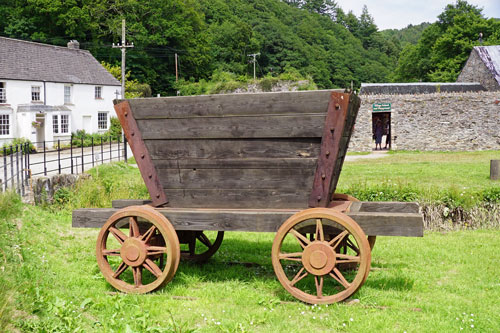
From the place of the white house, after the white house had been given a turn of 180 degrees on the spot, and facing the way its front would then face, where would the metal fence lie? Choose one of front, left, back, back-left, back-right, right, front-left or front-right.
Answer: back-left

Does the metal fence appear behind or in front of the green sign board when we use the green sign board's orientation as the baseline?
in front

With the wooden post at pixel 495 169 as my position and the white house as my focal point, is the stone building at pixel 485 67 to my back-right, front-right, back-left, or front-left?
front-right

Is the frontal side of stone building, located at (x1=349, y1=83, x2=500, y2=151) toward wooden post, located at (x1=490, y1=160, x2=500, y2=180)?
yes

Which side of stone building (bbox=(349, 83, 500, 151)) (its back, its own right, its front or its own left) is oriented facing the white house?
right

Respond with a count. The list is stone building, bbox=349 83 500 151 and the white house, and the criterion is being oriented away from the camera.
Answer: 0

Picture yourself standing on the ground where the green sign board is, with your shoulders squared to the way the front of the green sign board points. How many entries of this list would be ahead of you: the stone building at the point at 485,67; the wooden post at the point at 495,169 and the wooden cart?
2

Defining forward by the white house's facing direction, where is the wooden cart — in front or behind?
in front

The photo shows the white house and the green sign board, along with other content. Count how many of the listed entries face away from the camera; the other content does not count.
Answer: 0

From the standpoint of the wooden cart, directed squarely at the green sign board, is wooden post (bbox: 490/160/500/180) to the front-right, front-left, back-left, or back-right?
front-right

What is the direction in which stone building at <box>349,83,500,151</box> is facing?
toward the camera

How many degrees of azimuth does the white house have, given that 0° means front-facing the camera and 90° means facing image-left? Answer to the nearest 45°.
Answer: approximately 315°
